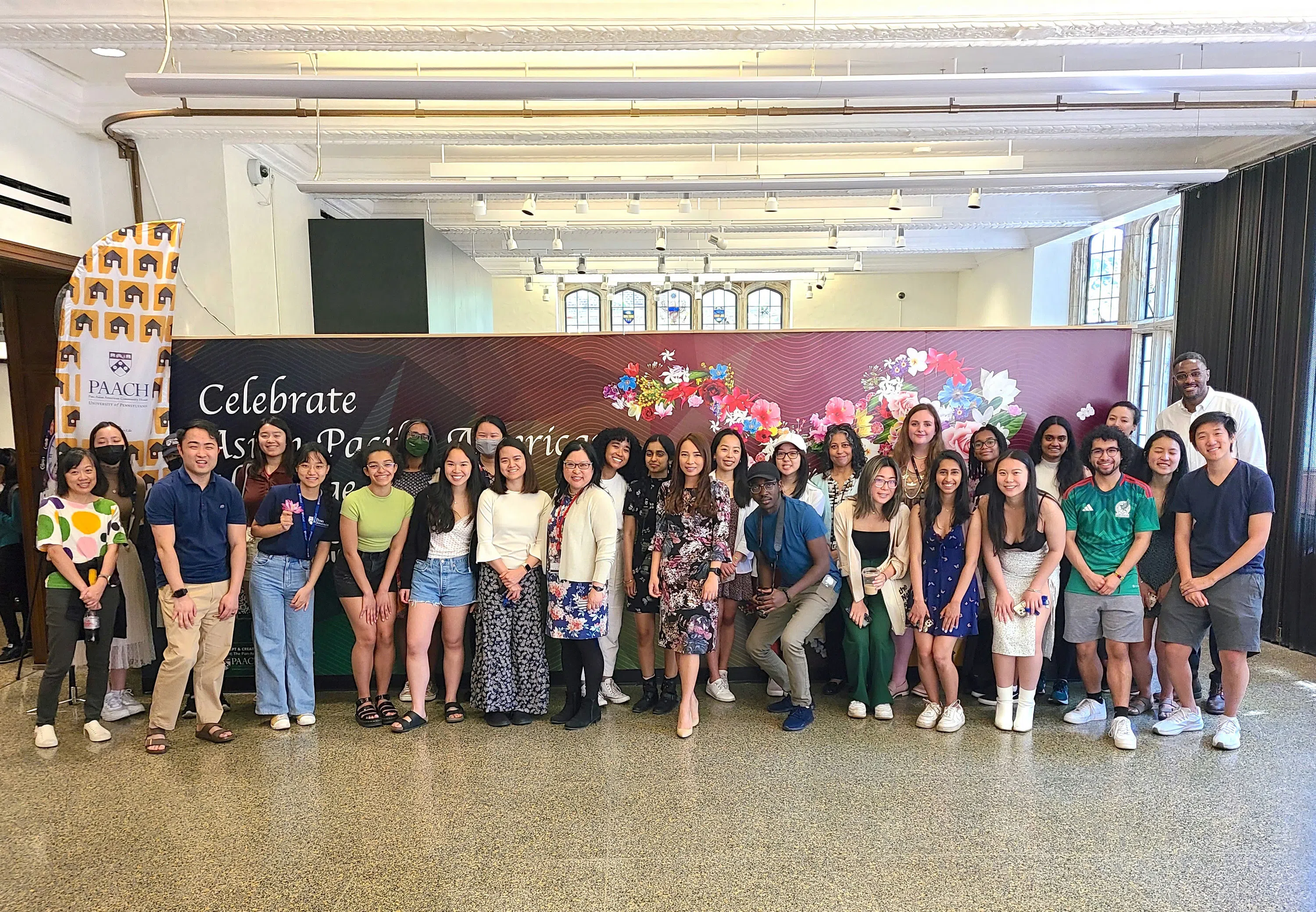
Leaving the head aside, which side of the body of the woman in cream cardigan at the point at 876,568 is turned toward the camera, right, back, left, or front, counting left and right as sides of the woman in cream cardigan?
front

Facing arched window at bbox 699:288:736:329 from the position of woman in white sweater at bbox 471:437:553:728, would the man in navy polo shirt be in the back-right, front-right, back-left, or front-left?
back-left

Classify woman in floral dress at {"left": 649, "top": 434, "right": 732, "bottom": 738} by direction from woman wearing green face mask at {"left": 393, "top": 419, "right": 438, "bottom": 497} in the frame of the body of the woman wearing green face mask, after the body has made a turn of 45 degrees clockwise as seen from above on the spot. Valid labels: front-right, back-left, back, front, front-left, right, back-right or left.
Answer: left

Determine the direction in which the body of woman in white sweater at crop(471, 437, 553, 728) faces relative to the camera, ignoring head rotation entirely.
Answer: toward the camera

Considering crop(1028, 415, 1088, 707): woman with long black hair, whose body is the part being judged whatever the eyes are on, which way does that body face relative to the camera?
toward the camera

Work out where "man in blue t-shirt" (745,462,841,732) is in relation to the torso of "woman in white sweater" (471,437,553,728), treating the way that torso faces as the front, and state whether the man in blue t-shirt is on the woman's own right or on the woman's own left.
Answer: on the woman's own left

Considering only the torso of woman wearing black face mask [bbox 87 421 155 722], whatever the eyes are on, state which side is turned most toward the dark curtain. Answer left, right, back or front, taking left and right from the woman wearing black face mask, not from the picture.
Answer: left

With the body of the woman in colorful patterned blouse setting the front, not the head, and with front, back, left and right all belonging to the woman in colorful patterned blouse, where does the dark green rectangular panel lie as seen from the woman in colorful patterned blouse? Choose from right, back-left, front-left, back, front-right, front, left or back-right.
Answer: back-left

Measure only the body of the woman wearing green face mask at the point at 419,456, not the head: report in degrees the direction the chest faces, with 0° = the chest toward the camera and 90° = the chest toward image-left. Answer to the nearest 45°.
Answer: approximately 0°

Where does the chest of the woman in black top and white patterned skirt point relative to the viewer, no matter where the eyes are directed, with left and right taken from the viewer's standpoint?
facing the viewer
